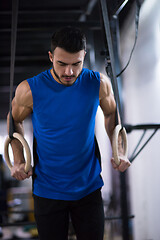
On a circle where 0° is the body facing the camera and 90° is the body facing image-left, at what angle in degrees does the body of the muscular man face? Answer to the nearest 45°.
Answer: approximately 0°
